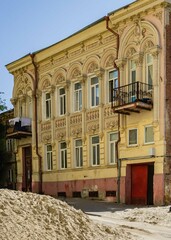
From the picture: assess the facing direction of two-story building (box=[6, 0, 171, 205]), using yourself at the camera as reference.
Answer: facing the viewer and to the left of the viewer

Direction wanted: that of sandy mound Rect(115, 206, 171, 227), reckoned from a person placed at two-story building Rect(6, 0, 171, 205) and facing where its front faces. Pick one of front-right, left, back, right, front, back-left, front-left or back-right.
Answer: front-left

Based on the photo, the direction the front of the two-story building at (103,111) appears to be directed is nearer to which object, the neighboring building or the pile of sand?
the pile of sand

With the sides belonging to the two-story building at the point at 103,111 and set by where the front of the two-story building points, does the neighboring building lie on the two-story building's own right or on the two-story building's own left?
on the two-story building's own right

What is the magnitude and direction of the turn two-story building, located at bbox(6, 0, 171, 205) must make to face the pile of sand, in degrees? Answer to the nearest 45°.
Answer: approximately 45° to its left

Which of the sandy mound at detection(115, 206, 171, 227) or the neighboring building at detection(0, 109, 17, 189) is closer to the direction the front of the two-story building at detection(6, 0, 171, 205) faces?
the sandy mound

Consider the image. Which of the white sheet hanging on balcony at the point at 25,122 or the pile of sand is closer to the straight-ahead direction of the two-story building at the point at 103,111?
the pile of sand
